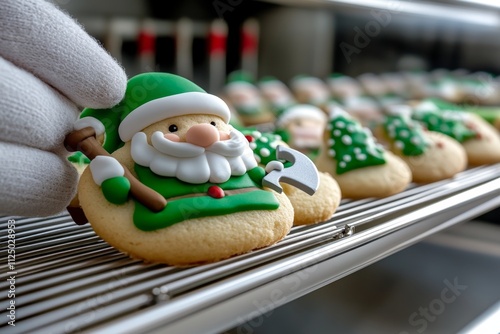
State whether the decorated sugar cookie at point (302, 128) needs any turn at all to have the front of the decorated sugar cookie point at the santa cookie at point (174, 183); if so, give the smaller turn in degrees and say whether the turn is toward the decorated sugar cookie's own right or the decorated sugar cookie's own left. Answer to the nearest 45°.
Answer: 0° — it already faces it

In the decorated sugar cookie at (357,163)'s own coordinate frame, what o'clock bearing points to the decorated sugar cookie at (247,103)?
the decorated sugar cookie at (247,103) is roughly at 5 o'clock from the decorated sugar cookie at (357,163).

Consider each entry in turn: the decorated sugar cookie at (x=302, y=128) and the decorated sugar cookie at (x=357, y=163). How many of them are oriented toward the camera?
2

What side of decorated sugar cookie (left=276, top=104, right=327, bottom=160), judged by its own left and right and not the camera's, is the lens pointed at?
front

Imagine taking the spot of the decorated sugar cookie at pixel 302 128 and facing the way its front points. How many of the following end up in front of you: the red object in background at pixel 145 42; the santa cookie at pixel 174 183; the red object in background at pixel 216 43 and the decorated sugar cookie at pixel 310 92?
1

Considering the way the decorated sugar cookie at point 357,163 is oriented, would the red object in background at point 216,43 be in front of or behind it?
behind

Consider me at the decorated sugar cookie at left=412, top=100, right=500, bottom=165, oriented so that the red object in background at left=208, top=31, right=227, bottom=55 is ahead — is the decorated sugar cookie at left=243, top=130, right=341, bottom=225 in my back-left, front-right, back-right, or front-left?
back-left

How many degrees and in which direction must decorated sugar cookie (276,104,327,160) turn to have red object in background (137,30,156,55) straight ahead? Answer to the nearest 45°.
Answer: approximately 135° to its right

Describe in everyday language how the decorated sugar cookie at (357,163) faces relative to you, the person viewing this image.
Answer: facing the viewer

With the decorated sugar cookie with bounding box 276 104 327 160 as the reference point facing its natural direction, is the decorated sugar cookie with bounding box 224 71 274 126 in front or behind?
behind
